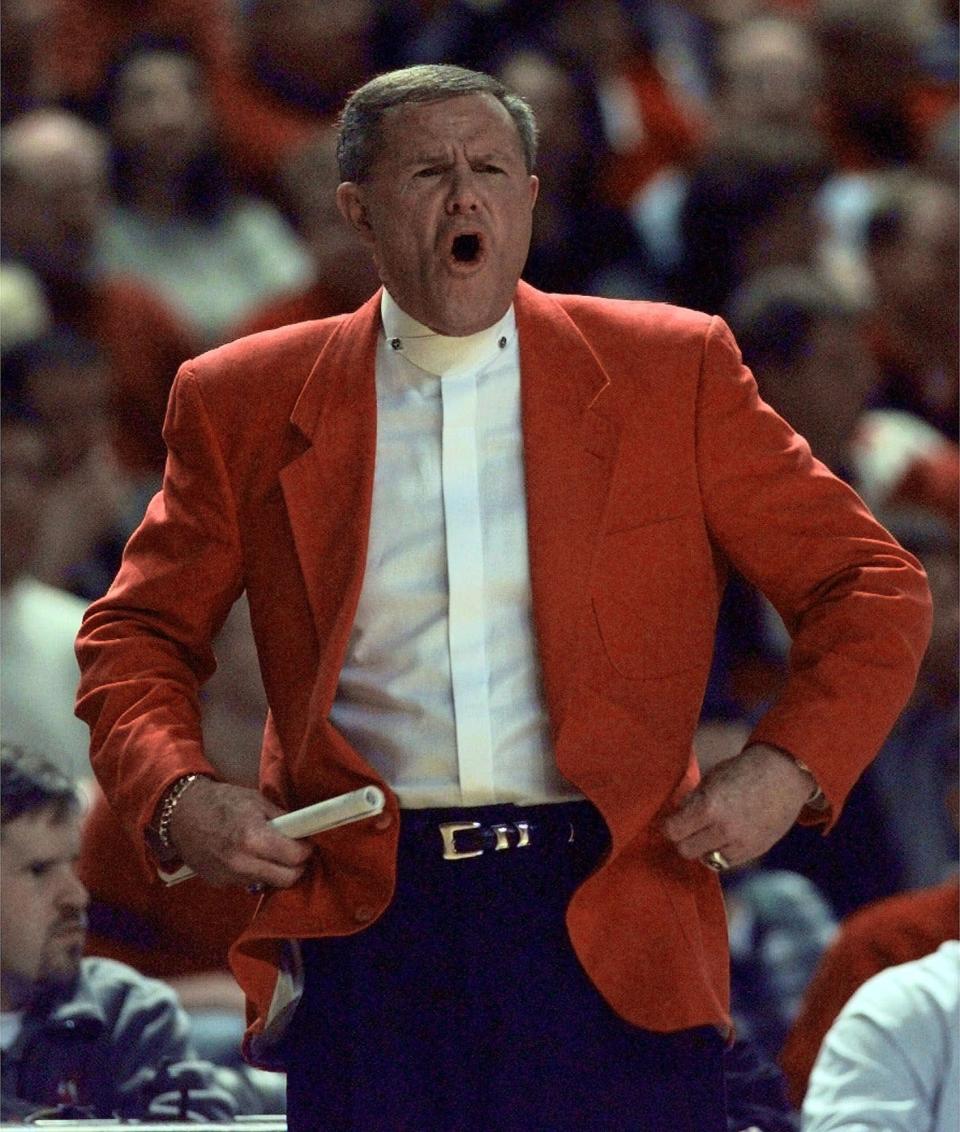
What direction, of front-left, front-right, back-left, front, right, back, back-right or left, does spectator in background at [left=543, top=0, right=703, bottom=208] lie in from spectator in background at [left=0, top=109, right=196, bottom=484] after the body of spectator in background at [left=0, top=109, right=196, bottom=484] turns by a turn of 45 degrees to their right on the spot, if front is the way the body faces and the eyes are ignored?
back

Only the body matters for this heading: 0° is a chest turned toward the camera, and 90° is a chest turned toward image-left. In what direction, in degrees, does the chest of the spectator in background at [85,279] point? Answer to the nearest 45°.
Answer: approximately 0°

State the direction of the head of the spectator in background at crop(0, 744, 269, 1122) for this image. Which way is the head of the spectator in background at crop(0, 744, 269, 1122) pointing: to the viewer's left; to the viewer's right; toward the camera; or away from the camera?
to the viewer's right

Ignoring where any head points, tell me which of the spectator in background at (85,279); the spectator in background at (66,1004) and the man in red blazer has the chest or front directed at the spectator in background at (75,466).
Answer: the spectator in background at (85,279)

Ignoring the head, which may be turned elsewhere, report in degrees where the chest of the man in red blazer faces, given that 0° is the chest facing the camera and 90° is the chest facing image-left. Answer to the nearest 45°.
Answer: approximately 0°

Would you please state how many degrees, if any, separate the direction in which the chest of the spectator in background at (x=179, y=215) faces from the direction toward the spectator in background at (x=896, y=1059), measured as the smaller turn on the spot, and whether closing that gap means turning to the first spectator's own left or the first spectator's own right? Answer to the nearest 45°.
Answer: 0° — they already face them

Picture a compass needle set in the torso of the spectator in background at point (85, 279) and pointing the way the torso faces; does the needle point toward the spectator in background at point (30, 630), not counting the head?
yes

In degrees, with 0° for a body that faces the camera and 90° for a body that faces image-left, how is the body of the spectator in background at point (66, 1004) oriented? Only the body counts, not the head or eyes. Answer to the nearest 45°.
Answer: approximately 315°

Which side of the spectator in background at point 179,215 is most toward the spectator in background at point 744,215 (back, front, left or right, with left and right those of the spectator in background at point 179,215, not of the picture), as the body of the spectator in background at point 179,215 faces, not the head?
left
